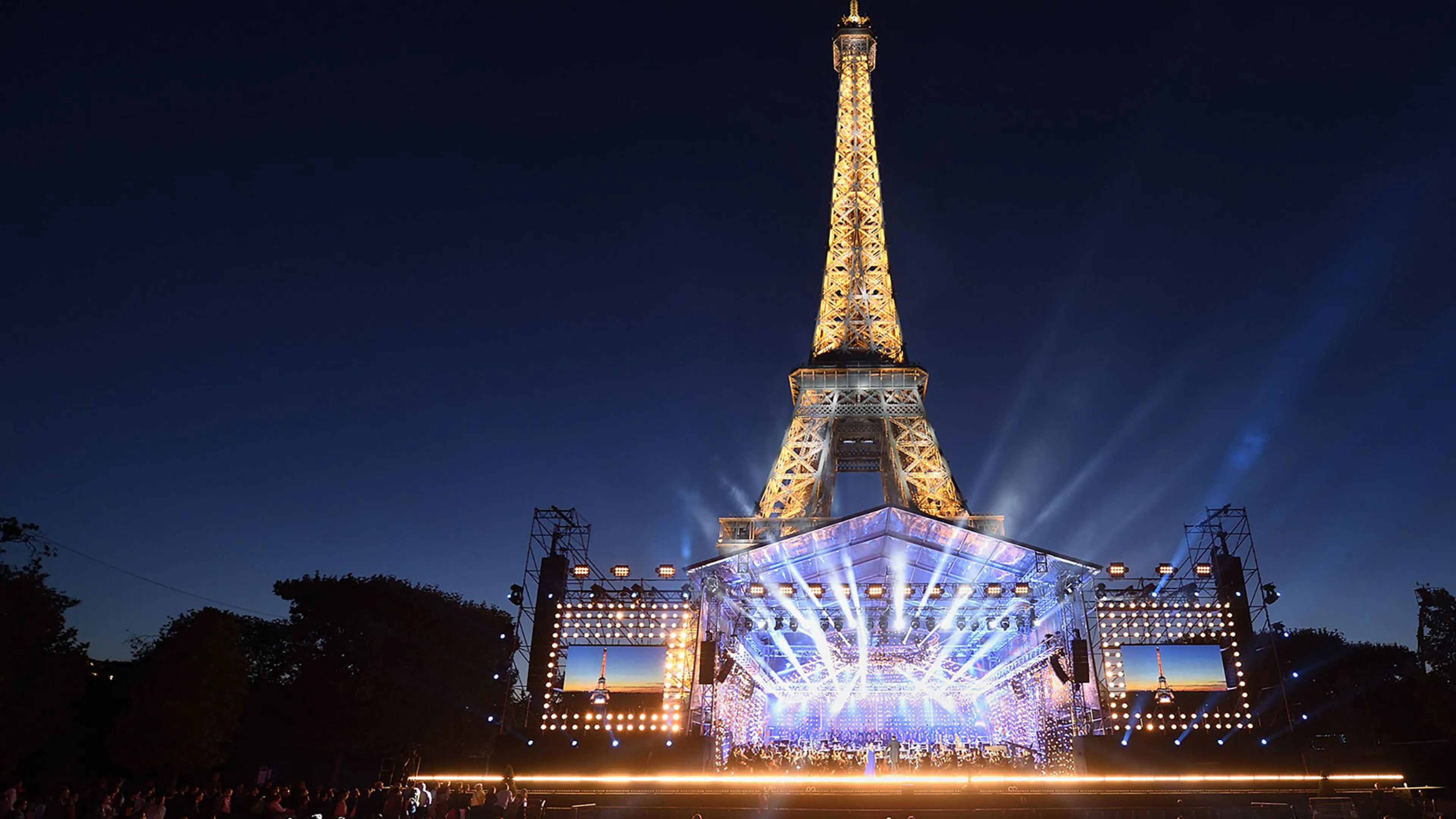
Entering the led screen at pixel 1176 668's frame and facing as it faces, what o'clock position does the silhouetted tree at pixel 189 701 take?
The silhouetted tree is roughly at 2 o'clock from the led screen.

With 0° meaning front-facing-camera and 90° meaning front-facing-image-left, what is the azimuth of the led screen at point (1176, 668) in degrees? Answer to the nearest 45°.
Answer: approximately 0°

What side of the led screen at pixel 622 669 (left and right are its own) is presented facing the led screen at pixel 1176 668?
left

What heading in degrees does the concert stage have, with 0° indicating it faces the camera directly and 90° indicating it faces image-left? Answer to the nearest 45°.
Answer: approximately 0°

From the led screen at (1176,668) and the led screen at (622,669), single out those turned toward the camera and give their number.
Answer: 2

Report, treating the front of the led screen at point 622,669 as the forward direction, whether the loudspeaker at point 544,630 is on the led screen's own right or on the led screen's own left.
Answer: on the led screen's own right

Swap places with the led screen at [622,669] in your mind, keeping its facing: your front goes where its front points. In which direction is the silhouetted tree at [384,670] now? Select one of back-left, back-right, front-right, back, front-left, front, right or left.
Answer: back-right

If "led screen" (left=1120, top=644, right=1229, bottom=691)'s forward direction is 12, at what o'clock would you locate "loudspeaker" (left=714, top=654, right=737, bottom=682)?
The loudspeaker is roughly at 2 o'clock from the led screen.

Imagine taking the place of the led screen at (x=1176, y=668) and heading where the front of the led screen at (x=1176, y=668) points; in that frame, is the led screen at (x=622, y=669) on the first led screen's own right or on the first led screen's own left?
on the first led screen's own right
